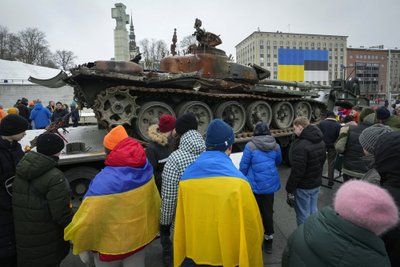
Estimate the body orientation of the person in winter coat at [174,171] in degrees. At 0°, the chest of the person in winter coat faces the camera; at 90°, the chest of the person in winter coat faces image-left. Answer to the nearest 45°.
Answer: approximately 135°

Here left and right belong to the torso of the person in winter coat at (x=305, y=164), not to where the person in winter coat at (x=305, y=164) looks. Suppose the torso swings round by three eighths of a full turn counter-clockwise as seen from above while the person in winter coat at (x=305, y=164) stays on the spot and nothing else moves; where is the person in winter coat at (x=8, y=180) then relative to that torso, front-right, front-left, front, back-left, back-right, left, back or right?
front-right

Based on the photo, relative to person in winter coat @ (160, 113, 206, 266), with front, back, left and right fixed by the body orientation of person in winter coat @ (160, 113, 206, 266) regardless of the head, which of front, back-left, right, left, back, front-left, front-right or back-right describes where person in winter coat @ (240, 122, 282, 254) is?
right

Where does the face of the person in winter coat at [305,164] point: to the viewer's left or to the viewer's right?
to the viewer's left

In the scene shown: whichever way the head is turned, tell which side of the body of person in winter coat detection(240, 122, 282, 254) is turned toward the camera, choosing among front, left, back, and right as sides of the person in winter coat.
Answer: back

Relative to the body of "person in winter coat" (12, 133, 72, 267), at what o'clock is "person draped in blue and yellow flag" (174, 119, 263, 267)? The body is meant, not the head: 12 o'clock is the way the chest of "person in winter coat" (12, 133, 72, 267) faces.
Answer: "person draped in blue and yellow flag" (174, 119, 263, 267) is roughly at 3 o'clock from "person in winter coat" (12, 133, 72, 267).

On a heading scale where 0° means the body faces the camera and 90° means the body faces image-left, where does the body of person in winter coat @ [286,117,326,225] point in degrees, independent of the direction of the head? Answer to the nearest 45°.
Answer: approximately 135°

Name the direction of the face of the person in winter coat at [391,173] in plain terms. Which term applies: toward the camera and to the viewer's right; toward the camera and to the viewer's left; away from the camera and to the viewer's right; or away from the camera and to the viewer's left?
away from the camera and to the viewer's left

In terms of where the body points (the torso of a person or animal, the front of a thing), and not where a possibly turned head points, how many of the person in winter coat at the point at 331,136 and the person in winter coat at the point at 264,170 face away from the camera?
2

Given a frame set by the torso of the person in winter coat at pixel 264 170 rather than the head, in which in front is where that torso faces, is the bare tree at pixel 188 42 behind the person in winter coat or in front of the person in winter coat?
in front

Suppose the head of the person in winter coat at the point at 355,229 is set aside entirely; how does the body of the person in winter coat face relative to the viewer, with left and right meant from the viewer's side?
facing away from the viewer and to the right of the viewer

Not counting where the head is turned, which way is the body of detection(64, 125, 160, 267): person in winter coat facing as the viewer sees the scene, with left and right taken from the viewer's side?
facing away from the viewer and to the left of the viewer
